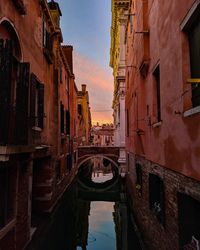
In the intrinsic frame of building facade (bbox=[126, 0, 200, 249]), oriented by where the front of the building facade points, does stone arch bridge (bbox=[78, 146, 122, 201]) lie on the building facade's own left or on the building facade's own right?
on the building facade's own right

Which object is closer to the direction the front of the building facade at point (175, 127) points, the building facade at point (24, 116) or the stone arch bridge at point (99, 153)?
the building facade

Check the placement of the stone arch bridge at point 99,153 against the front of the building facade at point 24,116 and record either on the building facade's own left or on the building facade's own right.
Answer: on the building facade's own left

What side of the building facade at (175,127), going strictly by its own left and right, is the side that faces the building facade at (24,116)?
front

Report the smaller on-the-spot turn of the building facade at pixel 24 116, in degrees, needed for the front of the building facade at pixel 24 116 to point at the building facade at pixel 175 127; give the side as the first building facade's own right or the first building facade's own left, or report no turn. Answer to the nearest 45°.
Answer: approximately 45° to the first building facade's own right

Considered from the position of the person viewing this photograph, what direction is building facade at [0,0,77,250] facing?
facing to the right of the viewer

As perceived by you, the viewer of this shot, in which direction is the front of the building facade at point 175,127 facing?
facing to the left of the viewer

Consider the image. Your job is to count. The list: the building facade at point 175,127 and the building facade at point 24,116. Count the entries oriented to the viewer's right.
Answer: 1

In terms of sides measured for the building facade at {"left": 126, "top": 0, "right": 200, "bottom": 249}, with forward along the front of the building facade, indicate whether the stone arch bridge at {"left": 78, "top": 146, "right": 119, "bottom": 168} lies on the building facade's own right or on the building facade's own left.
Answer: on the building facade's own right
